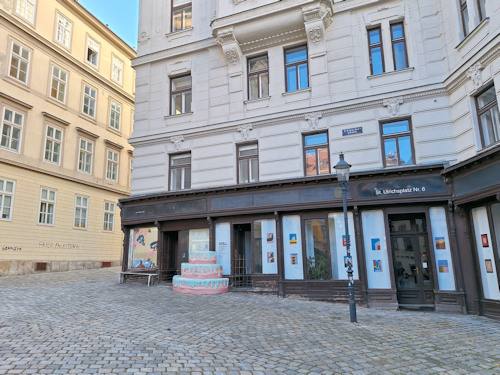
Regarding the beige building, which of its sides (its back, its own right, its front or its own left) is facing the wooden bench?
front

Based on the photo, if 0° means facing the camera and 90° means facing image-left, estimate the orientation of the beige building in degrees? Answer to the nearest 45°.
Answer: approximately 315°

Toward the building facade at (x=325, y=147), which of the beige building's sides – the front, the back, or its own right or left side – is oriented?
front
